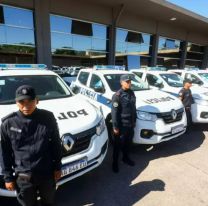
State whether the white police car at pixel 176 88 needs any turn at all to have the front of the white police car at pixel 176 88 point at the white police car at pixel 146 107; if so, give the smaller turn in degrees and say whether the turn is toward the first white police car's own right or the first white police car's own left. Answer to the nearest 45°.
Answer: approximately 45° to the first white police car's own right

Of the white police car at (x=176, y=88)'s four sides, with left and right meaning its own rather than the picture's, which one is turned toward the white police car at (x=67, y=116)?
right

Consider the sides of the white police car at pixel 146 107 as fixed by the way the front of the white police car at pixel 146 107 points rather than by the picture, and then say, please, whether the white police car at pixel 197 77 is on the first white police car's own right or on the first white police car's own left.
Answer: on the first white police car's own left

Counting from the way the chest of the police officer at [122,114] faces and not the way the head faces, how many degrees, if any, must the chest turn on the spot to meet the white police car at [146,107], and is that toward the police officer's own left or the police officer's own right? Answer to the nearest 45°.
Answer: approximately 90° to the police officer's own left

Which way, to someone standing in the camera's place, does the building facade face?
facing the viewer and to the right of the viewer

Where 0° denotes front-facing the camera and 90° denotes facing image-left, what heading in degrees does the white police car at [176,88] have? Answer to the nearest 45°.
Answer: approximately 315°

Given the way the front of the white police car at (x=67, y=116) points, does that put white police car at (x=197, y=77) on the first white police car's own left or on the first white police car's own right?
on the first white police car's own left

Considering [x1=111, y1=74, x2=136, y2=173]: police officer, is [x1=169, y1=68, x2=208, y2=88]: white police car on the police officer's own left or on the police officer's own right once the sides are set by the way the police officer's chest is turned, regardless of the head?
on the police officer's own left

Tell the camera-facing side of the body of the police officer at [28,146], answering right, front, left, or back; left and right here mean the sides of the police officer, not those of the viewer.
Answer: front

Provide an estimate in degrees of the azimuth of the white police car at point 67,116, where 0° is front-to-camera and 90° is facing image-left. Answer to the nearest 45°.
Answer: approximately 315°
